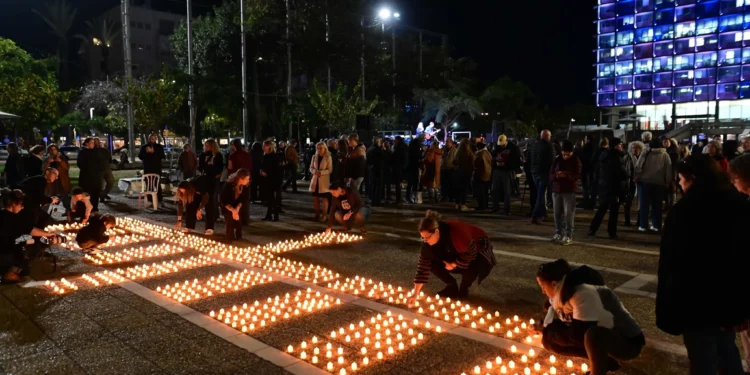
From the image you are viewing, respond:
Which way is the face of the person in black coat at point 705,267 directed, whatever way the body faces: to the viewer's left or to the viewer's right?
to the viewer's left

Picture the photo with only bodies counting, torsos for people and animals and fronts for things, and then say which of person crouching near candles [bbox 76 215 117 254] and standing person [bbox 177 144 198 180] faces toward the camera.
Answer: the standing person

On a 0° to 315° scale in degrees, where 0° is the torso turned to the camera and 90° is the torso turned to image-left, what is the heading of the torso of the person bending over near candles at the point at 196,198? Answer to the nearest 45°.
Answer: approximately 45°

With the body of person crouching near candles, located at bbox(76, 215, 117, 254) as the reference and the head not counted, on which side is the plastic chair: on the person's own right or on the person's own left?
on the person's own left

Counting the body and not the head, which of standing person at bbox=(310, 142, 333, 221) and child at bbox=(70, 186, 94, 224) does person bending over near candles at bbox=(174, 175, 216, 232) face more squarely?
the child

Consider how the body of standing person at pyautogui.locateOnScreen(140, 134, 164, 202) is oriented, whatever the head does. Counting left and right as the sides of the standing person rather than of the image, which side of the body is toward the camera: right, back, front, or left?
front

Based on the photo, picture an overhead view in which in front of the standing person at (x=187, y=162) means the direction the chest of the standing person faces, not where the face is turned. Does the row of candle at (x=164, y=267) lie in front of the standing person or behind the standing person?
in front

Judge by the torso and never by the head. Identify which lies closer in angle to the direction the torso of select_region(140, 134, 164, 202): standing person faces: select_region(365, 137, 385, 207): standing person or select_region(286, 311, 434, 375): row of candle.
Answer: the row of candle

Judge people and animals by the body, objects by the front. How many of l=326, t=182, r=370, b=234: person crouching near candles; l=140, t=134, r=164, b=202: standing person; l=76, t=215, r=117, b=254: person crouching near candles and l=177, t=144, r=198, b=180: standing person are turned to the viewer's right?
1

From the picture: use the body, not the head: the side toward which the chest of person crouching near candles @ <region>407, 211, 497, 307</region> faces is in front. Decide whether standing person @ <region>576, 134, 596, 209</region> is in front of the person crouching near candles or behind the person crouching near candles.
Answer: behind

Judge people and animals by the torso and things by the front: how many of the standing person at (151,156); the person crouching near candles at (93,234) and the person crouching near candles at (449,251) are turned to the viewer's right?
1

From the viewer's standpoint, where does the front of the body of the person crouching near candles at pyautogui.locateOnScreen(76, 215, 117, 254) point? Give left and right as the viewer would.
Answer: facing to the right of the viewer

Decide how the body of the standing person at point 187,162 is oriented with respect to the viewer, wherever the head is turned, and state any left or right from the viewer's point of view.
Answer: facing the viewer

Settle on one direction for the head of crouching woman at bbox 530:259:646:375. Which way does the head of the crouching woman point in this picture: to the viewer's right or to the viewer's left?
to the viewer's left

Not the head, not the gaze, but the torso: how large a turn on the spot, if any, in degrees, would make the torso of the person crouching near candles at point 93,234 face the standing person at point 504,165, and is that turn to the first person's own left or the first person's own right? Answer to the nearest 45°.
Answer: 0° — they already face them

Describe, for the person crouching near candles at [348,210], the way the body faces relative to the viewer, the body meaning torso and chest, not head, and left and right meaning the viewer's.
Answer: facing the viewer and to the left of the viewer
